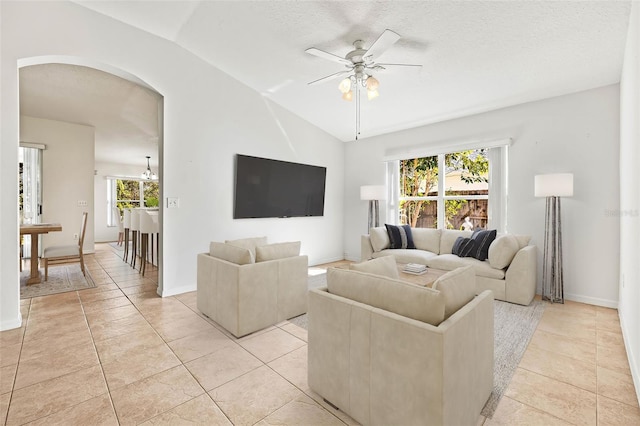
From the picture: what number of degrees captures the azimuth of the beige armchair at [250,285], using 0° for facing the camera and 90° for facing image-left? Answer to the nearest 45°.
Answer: approximately 225°

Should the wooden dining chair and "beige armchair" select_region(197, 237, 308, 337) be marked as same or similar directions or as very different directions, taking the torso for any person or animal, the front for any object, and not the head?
very different directions

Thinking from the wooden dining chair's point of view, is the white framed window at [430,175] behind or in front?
behind

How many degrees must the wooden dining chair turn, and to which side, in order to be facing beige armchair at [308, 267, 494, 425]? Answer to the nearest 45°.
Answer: approximately 90° to its left

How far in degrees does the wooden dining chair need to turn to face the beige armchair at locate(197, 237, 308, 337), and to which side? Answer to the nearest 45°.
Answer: approximately 135° to its left

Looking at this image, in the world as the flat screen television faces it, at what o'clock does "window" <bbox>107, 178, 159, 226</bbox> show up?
The window is roughly at 6 o'clock from the flat screen television.

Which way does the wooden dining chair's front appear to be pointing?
to the viewer's left

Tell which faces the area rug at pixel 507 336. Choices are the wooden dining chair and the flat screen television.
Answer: the flat screen television

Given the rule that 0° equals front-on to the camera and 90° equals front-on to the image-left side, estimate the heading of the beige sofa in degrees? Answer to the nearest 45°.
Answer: approximately 45°

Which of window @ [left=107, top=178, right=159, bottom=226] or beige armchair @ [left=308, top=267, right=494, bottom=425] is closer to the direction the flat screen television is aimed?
the beige armchair

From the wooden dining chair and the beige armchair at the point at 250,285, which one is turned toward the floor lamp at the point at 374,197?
the beige armchair
